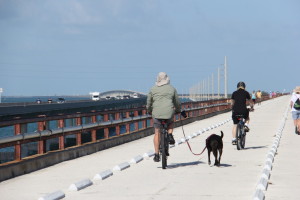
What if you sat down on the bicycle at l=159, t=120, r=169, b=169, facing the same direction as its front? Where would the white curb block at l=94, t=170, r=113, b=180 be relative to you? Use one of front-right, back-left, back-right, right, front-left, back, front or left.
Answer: back-left

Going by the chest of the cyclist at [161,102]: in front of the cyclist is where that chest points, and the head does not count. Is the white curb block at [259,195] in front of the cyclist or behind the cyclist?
behind

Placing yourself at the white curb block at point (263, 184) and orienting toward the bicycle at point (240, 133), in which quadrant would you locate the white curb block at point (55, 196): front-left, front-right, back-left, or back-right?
back-left

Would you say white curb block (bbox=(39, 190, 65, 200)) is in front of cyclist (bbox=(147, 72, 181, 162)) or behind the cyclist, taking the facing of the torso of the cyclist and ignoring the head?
behind

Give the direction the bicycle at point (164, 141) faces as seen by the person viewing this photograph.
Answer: facing away from the viewer

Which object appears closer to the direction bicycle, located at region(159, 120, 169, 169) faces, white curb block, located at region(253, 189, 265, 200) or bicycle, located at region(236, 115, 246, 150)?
the bicycle

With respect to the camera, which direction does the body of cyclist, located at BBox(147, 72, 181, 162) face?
away from the camera

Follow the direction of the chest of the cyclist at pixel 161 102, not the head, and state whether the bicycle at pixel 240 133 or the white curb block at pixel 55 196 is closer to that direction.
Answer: the bicycle

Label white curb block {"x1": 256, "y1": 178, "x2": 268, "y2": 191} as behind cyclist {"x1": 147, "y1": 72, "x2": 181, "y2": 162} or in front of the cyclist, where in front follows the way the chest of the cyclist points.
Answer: behind
